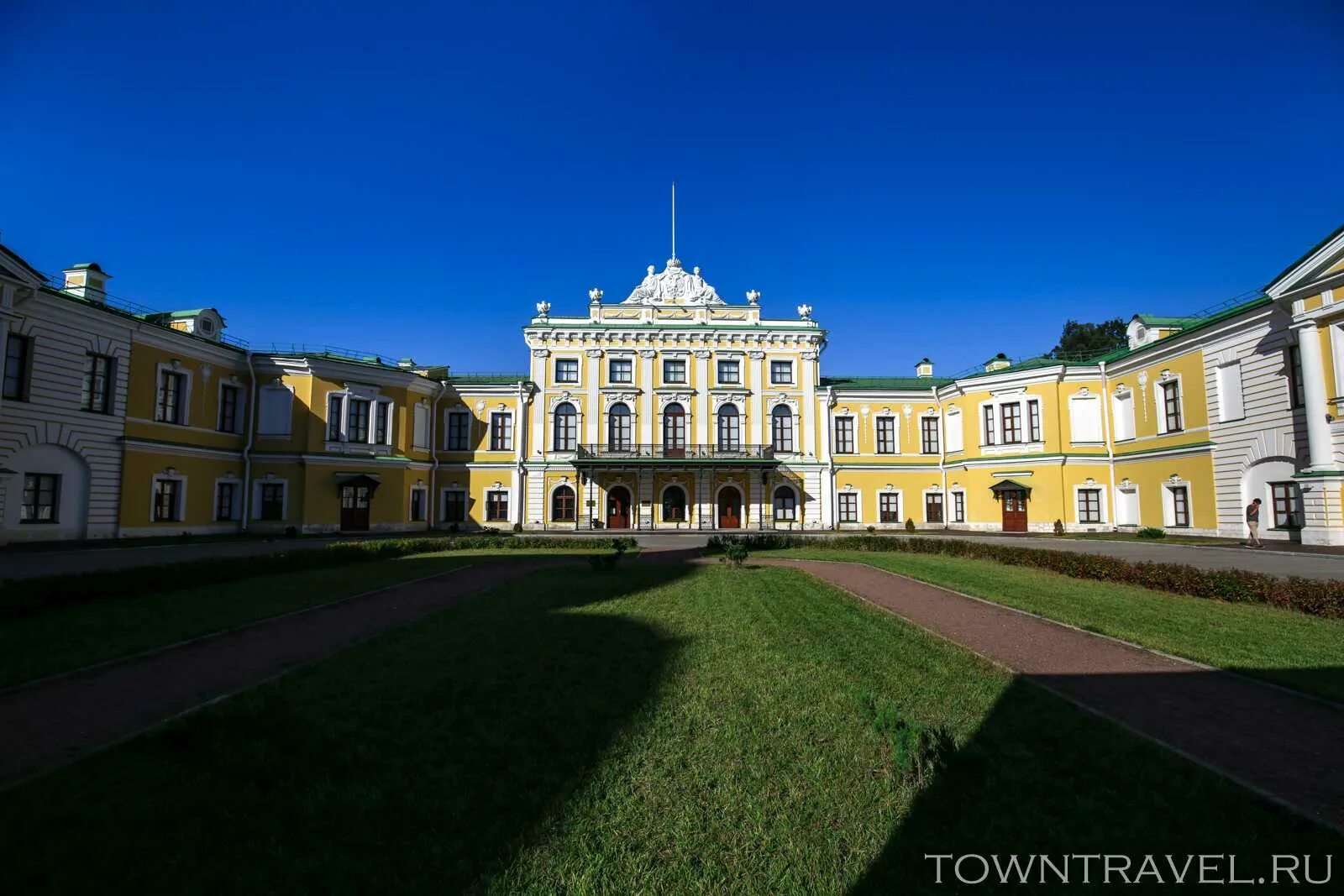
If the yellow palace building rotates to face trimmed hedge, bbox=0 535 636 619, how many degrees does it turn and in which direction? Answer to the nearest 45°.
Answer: approximately 45° to its right

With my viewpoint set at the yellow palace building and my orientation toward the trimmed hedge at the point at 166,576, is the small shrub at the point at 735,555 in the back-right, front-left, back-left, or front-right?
front-left

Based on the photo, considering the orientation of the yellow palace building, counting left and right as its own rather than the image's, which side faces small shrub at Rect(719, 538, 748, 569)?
front

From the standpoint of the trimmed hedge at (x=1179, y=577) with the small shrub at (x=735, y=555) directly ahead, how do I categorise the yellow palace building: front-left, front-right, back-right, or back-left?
front-right

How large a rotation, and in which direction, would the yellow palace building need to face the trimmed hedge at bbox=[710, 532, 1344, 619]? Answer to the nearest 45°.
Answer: approximately 45° to its left

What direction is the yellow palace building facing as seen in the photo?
toward the camera

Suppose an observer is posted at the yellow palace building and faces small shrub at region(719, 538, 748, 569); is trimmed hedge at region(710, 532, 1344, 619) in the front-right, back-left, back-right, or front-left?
front-left
